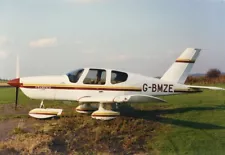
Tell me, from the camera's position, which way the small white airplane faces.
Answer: facing to the left of the viewer

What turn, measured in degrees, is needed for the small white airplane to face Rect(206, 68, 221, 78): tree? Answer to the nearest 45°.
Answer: approximately 135° to its right
